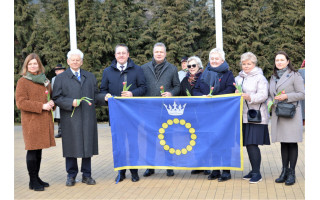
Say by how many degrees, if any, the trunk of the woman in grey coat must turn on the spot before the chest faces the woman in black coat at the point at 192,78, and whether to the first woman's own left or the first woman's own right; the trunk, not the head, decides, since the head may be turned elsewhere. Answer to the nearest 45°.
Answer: approximately 45° to the first woman's own right

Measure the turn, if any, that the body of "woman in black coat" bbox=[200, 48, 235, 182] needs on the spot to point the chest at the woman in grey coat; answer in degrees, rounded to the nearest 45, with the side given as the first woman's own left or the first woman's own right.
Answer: approximately 135° to the first woman's own left

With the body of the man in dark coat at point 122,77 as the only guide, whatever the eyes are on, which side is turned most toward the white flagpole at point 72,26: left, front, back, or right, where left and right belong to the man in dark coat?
back

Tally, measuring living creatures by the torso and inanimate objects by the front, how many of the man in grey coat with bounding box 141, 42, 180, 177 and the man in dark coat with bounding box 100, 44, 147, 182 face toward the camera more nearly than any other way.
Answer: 2

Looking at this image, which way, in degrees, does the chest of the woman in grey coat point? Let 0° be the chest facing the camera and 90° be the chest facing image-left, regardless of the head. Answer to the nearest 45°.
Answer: approximately 45°

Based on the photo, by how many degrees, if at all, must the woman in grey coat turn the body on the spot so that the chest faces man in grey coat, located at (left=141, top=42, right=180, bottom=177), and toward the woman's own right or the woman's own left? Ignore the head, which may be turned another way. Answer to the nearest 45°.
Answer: approximately 45° to the woman's own right

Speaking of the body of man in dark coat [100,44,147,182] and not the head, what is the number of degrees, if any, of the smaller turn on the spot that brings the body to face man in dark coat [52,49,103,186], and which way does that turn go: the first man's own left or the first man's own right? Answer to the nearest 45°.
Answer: approximately 90° to the first man's own right

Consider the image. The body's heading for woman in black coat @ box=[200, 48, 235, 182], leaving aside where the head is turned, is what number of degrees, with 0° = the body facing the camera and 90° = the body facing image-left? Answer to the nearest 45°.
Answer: approximately 45°
